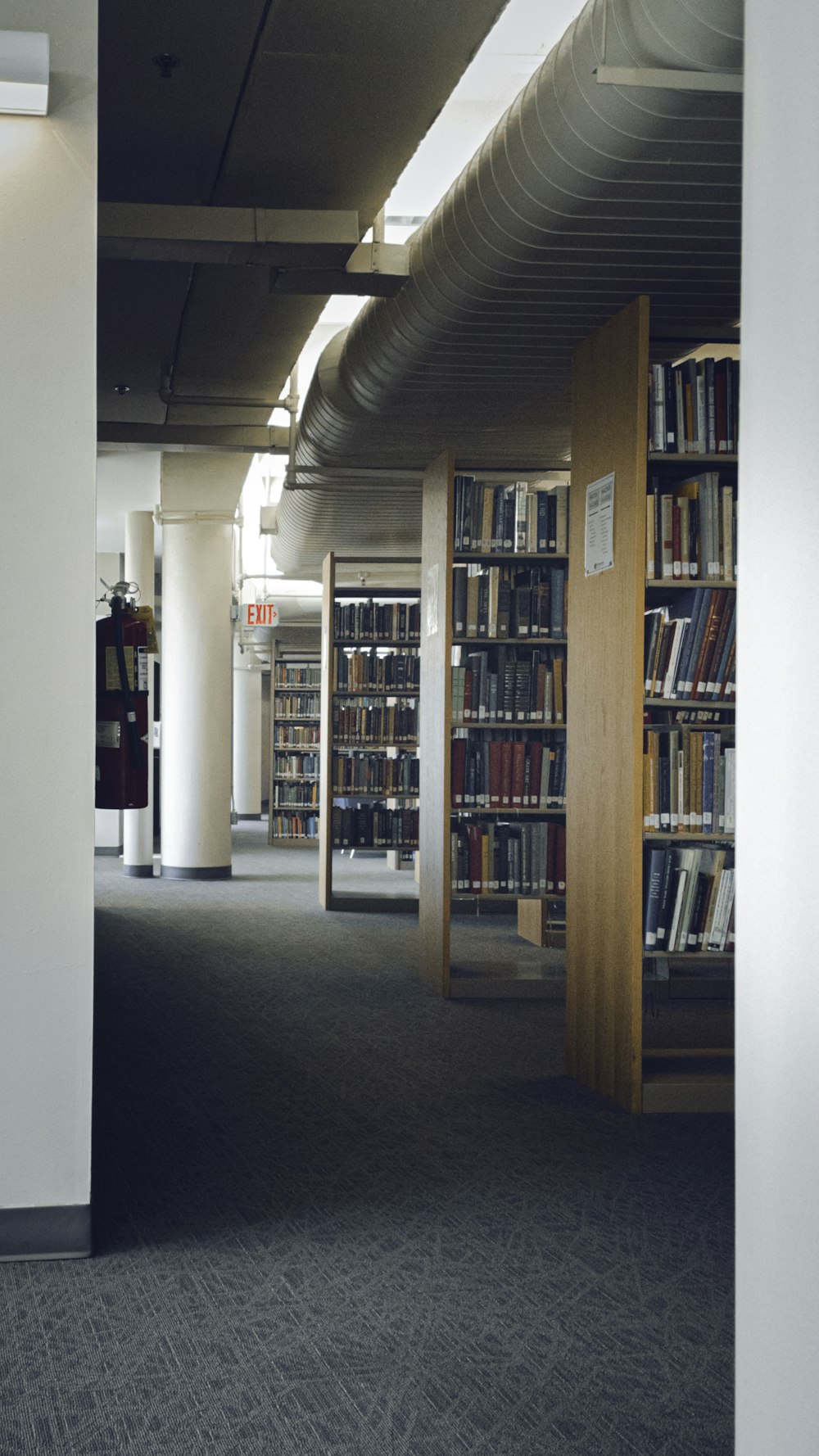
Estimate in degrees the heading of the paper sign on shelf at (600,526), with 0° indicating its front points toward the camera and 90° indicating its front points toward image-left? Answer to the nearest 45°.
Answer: approximately 45°

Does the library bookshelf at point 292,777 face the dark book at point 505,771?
yes

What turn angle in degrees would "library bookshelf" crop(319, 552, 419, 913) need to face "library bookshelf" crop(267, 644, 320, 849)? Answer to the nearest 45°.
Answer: approximately 180°

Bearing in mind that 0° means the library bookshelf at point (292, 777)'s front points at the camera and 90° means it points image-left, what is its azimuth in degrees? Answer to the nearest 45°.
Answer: approximately 0°

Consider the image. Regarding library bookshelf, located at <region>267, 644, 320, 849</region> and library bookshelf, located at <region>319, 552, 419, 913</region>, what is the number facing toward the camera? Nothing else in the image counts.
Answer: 2
